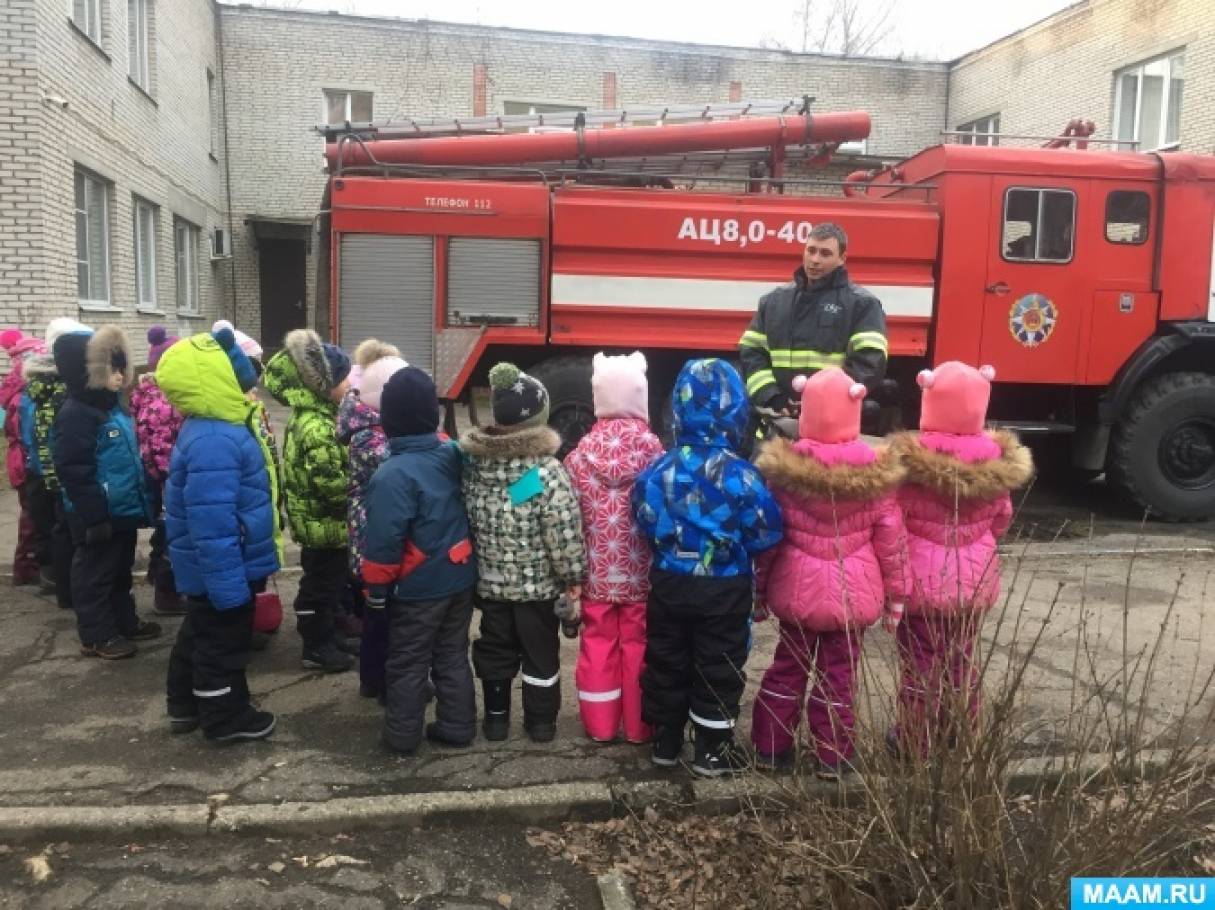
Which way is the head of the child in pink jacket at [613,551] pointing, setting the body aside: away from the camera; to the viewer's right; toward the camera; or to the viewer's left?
away from the camera

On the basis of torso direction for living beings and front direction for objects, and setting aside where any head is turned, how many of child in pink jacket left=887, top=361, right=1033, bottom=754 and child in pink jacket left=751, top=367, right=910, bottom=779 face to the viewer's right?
0

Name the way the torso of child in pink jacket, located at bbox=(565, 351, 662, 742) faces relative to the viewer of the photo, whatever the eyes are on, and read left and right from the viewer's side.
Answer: facing away from the viewer

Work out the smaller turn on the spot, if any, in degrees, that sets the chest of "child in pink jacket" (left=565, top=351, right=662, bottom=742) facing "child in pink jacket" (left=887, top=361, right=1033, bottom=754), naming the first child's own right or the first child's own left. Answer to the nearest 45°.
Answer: approximately 90° to the first child's own right

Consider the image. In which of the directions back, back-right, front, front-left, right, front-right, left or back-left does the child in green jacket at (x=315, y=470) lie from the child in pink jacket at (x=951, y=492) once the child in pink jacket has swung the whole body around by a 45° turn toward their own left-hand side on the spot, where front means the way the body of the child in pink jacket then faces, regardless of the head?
front-left

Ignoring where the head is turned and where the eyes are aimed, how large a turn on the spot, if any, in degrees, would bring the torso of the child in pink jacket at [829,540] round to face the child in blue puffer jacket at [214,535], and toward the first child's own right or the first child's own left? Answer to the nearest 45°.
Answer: approximately 90° to the first child's own left

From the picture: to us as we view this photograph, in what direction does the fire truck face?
facing to the right of the viewer

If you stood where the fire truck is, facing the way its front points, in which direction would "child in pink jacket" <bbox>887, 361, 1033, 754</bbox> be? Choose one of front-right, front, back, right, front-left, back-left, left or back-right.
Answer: right

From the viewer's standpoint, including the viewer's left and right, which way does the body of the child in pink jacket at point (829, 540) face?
facing away from the viewer

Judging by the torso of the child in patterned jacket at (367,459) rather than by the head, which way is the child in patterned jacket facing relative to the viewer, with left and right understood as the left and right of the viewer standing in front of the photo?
facing away from the viewer and to the right of the viewer

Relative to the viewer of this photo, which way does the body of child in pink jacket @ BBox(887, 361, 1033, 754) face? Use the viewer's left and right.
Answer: facing away from the viewer

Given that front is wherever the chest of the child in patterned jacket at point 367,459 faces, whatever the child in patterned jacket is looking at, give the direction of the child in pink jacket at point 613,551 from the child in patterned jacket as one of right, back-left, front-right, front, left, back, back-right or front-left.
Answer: right

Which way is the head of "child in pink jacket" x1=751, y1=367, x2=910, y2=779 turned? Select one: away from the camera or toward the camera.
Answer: away from the camera

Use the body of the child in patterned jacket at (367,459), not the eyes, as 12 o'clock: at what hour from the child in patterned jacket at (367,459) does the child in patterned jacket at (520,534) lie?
the child in patterned jacket at (520,534) is roughly at 3 o'clock from the child in patterned jacket at (367,459).

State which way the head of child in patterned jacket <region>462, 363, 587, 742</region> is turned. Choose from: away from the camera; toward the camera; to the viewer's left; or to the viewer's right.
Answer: away from the camera

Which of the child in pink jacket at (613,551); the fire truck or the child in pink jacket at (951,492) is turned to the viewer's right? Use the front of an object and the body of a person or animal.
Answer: the fire truck
